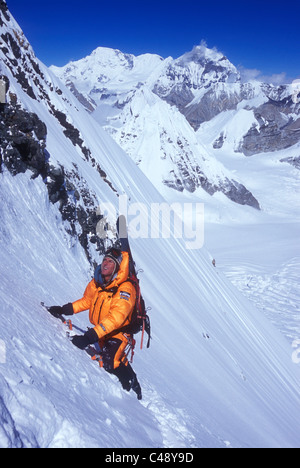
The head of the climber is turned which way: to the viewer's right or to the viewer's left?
to the viewer's left

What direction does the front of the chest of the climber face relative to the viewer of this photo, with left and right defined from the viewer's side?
facing the viewer and to the left of the viewer
